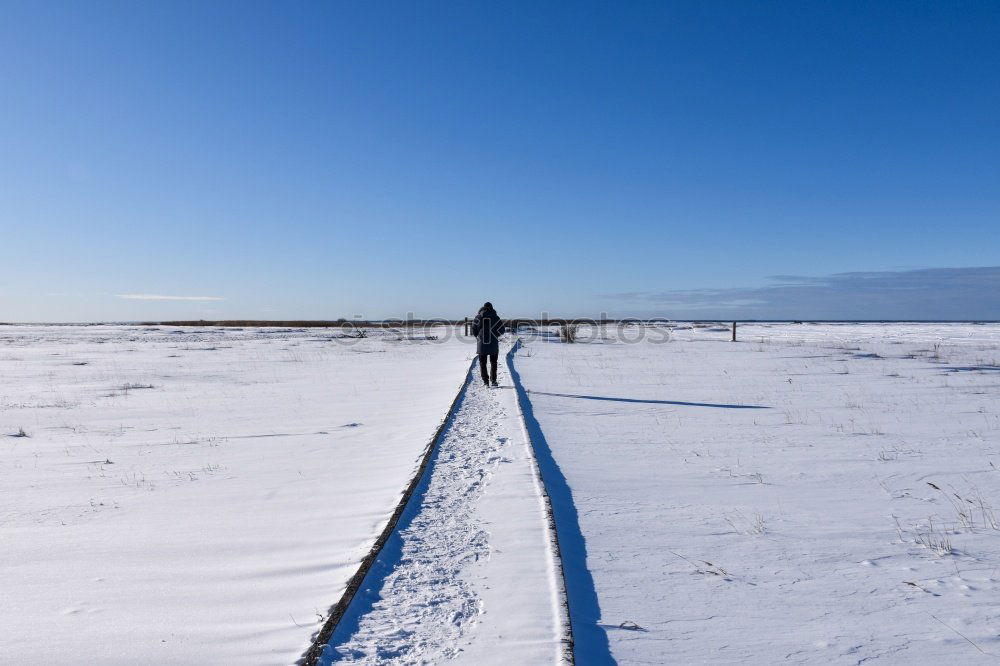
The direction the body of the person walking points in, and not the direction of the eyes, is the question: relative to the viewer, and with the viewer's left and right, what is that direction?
facing away from the viewer
